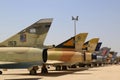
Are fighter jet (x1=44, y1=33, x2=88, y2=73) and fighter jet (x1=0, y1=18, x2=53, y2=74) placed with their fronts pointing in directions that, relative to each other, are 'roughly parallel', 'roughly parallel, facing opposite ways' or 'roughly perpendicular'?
roughly parallel
